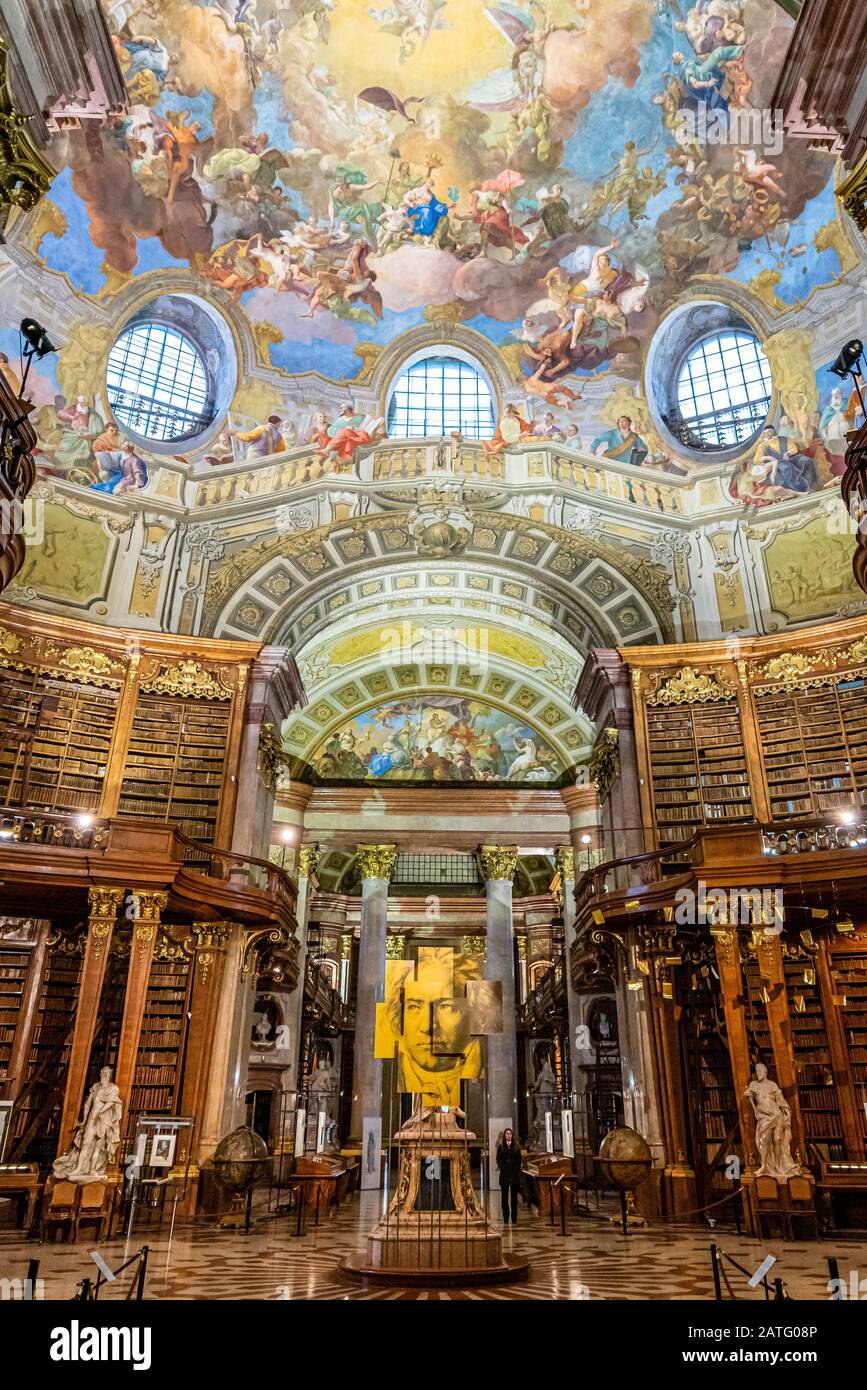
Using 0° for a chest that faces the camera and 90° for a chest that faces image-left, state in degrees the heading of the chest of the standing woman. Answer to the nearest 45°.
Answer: approximately 0°

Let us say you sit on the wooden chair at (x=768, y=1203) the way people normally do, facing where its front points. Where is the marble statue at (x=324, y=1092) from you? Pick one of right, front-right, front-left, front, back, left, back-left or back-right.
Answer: back-right

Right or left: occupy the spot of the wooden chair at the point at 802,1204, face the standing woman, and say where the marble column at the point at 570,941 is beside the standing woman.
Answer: right

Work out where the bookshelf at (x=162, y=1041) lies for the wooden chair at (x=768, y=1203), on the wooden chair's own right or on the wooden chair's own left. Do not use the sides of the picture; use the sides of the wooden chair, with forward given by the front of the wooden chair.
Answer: on the wooden chair's own right

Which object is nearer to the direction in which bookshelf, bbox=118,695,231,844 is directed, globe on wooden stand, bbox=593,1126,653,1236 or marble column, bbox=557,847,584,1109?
the globe on wooden stand

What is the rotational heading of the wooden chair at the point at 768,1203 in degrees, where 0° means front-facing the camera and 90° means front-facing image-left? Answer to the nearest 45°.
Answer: approximately 0°
